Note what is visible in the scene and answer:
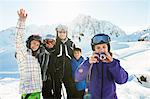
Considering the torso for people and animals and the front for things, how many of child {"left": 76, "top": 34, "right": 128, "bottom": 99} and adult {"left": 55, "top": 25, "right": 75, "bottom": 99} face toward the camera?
2

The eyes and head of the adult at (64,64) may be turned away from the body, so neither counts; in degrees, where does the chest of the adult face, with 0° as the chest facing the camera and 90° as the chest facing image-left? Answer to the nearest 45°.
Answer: approximately 0°

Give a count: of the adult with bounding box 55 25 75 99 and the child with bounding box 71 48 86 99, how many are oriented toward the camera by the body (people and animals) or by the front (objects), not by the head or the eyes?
2

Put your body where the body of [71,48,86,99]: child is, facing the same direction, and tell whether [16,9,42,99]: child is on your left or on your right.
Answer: on your right
